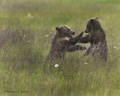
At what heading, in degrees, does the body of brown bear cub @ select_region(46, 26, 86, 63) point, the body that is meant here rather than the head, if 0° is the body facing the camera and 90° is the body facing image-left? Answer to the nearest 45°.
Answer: approximately 270°

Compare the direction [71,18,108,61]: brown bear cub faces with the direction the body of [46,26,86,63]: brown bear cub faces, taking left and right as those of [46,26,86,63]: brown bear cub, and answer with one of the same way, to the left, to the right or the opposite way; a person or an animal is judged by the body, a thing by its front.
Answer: the opposite way

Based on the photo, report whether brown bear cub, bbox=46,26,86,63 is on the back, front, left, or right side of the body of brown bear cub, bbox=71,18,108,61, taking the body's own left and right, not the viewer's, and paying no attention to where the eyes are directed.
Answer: front

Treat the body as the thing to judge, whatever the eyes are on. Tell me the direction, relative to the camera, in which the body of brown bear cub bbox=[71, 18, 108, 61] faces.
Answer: to the viewer's left

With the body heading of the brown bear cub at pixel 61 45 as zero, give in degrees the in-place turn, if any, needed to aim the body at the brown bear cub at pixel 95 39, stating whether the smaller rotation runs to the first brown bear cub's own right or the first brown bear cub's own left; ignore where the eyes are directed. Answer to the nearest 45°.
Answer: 0° — it already faces it

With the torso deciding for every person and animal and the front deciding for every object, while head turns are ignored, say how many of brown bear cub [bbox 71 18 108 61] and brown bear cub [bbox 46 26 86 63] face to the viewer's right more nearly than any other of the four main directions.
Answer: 1
